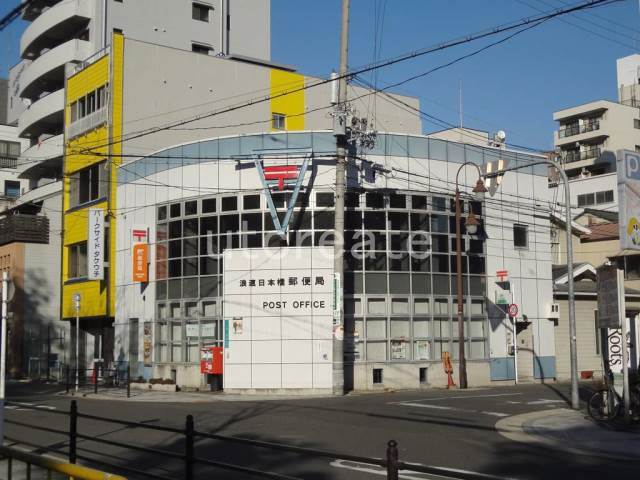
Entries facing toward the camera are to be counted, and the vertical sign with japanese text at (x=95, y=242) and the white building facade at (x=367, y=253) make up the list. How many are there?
2

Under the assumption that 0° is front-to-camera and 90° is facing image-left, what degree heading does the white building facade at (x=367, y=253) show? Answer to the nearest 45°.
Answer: approximately 0°

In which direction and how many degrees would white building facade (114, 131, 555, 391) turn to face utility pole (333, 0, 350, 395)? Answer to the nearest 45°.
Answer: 0° — it already faces it

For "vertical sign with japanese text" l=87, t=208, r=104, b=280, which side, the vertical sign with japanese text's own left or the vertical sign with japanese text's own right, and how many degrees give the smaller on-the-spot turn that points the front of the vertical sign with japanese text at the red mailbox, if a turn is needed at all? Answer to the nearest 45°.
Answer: approximately 45° to the vertical sign with japanese text's own left

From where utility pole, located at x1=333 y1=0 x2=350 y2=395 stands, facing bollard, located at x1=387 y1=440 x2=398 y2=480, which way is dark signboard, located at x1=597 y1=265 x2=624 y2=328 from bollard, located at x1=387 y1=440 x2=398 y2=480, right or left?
left

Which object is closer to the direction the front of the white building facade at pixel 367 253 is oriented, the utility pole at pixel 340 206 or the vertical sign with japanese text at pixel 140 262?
the utility pole
